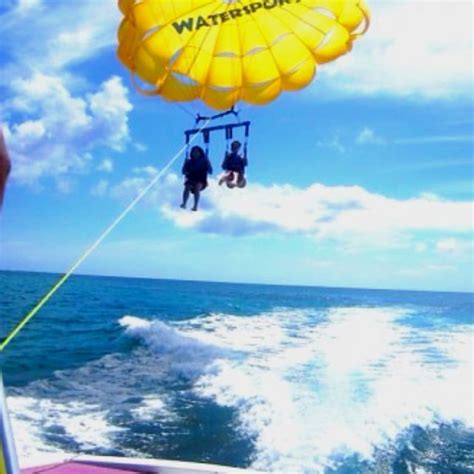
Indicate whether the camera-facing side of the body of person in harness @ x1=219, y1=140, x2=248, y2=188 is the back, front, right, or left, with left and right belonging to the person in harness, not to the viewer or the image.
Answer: front
